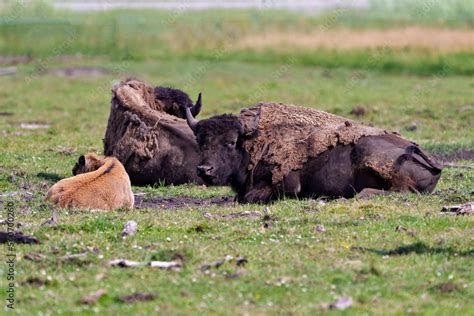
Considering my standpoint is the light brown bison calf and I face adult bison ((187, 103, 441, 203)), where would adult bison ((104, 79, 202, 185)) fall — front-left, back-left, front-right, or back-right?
front-left

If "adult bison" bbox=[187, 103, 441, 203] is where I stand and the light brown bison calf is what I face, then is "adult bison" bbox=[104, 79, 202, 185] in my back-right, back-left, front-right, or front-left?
front-right

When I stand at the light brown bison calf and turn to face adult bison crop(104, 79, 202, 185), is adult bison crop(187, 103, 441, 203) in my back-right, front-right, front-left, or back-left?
front-right

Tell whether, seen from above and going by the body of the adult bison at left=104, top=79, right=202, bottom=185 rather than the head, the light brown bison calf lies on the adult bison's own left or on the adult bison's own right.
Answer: on the adult bison's own left

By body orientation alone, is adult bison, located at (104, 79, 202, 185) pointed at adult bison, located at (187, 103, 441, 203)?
no
